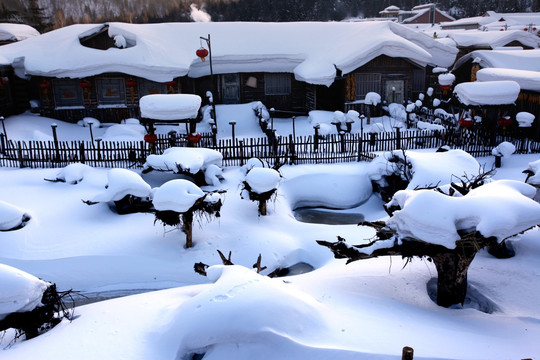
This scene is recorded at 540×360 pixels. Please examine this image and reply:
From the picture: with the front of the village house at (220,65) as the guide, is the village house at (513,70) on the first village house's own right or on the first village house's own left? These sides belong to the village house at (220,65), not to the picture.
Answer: on the first village house's own left

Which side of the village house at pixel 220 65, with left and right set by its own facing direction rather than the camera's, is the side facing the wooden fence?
front

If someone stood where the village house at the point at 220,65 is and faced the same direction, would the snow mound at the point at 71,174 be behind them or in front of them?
in front

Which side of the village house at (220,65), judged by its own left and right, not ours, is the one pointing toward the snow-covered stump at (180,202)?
front

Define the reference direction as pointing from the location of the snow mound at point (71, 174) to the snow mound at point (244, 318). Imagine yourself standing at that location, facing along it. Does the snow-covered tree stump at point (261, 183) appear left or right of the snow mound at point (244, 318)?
left

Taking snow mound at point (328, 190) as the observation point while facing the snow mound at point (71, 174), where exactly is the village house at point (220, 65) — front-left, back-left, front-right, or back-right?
front-right

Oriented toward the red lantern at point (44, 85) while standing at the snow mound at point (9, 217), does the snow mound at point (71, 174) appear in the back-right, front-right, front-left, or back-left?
front-right

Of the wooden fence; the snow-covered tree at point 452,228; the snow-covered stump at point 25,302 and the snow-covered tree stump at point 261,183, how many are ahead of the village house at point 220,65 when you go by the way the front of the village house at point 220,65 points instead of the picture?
4

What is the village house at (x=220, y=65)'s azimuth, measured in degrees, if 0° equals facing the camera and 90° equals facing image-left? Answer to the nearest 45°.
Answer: approximately 0°

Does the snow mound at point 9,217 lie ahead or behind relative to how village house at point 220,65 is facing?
ahead

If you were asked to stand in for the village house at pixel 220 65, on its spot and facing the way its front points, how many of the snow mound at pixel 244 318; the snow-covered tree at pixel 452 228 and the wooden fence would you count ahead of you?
3

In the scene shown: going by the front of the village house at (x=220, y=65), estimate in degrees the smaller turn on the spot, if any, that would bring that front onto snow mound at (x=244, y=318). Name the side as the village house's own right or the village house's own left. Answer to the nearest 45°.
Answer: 0° — it already faces it

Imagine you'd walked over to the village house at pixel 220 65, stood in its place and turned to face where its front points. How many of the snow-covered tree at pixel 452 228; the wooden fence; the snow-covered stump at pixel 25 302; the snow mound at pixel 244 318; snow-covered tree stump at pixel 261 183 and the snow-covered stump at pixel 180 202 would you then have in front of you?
6

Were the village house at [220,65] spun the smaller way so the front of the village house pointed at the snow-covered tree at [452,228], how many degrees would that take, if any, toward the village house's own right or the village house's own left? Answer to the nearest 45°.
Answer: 0° — it already faces it

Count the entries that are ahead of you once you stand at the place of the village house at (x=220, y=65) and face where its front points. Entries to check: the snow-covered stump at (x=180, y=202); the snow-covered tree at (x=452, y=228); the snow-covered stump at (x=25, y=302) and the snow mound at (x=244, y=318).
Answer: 4
